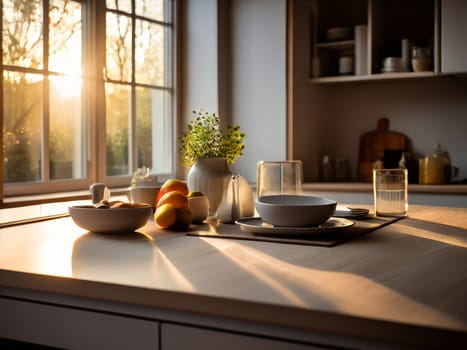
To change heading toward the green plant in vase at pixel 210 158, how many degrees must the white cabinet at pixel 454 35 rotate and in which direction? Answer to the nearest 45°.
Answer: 0° — it already faces it

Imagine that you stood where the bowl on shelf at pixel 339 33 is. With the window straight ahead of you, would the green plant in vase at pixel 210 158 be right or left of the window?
left

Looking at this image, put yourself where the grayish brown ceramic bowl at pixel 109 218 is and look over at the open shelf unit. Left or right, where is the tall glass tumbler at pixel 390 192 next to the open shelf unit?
right

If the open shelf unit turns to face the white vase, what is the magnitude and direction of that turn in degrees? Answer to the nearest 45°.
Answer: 0° — it already faces it

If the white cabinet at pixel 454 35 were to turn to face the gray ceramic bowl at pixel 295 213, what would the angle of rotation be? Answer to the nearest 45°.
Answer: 0° — it already faces it

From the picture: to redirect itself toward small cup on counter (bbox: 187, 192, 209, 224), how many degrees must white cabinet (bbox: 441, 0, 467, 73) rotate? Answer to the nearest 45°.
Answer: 0° — it already faces it

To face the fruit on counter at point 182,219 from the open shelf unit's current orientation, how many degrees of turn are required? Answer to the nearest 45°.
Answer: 0° — it already faces it

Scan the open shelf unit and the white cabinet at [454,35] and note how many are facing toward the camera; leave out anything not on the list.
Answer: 2

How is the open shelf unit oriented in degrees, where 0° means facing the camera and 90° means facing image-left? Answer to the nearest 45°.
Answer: approximately 0°

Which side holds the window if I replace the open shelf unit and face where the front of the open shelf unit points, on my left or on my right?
on my right

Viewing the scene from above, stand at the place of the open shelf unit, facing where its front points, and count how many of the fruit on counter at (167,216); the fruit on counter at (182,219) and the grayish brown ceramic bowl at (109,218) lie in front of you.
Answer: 3

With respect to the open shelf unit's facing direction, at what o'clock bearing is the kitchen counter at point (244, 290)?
The kitchen counter is roughly at 12 o'clock from the open shelf unit.

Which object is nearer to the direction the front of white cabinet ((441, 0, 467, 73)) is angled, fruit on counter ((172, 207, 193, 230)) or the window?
the fruit on counter
